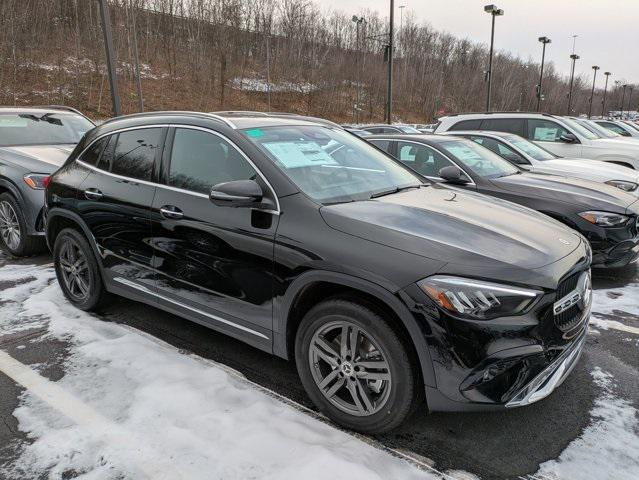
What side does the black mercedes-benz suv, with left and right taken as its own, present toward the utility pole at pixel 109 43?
back

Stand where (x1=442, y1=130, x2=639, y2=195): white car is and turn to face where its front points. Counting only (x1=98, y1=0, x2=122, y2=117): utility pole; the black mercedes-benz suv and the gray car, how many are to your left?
0

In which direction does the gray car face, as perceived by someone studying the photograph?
facing the viewer and to the right of the viewer

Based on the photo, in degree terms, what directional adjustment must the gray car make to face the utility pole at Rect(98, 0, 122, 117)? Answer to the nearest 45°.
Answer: approximately 135° to its left

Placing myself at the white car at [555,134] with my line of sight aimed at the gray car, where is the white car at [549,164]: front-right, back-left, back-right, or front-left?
front-left

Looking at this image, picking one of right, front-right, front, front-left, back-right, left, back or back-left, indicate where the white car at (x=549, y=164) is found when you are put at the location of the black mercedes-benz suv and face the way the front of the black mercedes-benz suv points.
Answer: left

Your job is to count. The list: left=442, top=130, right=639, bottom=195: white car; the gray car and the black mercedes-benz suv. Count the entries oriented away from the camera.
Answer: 0

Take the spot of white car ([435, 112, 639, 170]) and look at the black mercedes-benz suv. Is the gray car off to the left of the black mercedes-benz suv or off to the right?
right

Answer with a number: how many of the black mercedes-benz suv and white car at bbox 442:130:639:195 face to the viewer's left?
0

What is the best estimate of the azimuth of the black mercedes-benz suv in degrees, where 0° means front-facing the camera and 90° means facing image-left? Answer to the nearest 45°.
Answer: approximately 315°

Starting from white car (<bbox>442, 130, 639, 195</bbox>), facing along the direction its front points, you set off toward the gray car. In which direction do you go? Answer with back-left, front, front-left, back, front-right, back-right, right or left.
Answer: right

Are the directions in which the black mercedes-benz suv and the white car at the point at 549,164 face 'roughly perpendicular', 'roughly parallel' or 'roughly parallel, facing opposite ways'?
roughly parallel

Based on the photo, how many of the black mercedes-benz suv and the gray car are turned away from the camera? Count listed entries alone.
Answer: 0
